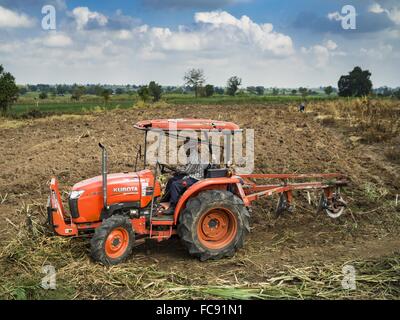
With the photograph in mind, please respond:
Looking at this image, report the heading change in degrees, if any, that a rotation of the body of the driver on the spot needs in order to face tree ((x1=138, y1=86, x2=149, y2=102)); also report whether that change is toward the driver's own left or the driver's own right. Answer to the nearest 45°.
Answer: approximately 90° to the driver's own right

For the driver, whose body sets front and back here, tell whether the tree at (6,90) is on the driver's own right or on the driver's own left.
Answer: on the driver's own right

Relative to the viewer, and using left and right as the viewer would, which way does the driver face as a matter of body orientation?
facing to the left of the viewer
